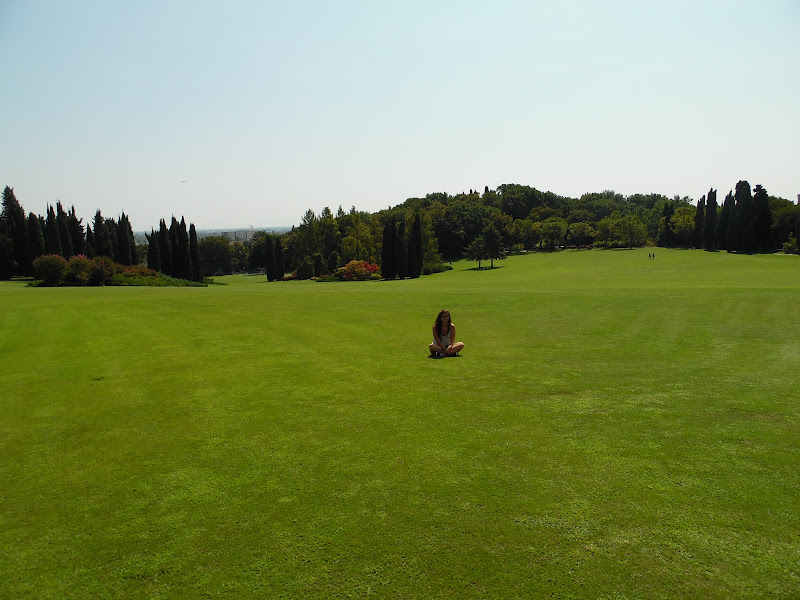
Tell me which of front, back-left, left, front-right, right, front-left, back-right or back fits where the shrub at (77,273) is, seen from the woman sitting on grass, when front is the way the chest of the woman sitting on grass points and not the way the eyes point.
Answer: back-right

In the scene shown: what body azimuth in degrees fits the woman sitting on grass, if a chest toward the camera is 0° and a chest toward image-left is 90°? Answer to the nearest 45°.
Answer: approximately 0°

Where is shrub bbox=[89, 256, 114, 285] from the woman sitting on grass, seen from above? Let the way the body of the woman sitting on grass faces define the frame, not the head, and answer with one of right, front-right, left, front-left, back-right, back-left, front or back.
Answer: back-right

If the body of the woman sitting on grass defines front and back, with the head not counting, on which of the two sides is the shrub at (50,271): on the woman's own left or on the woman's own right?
on the woman's own right
